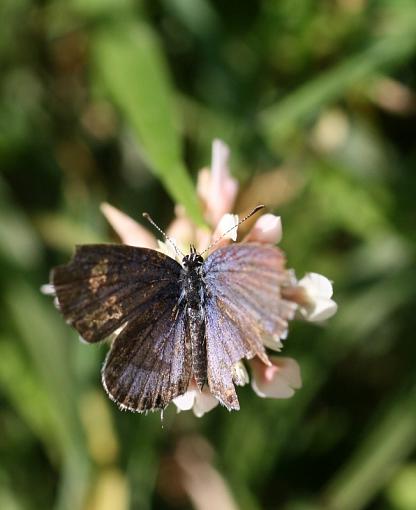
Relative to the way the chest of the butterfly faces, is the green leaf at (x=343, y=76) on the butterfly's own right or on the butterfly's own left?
on the butterfly's own right

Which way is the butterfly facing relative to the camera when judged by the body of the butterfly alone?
away from the camera
